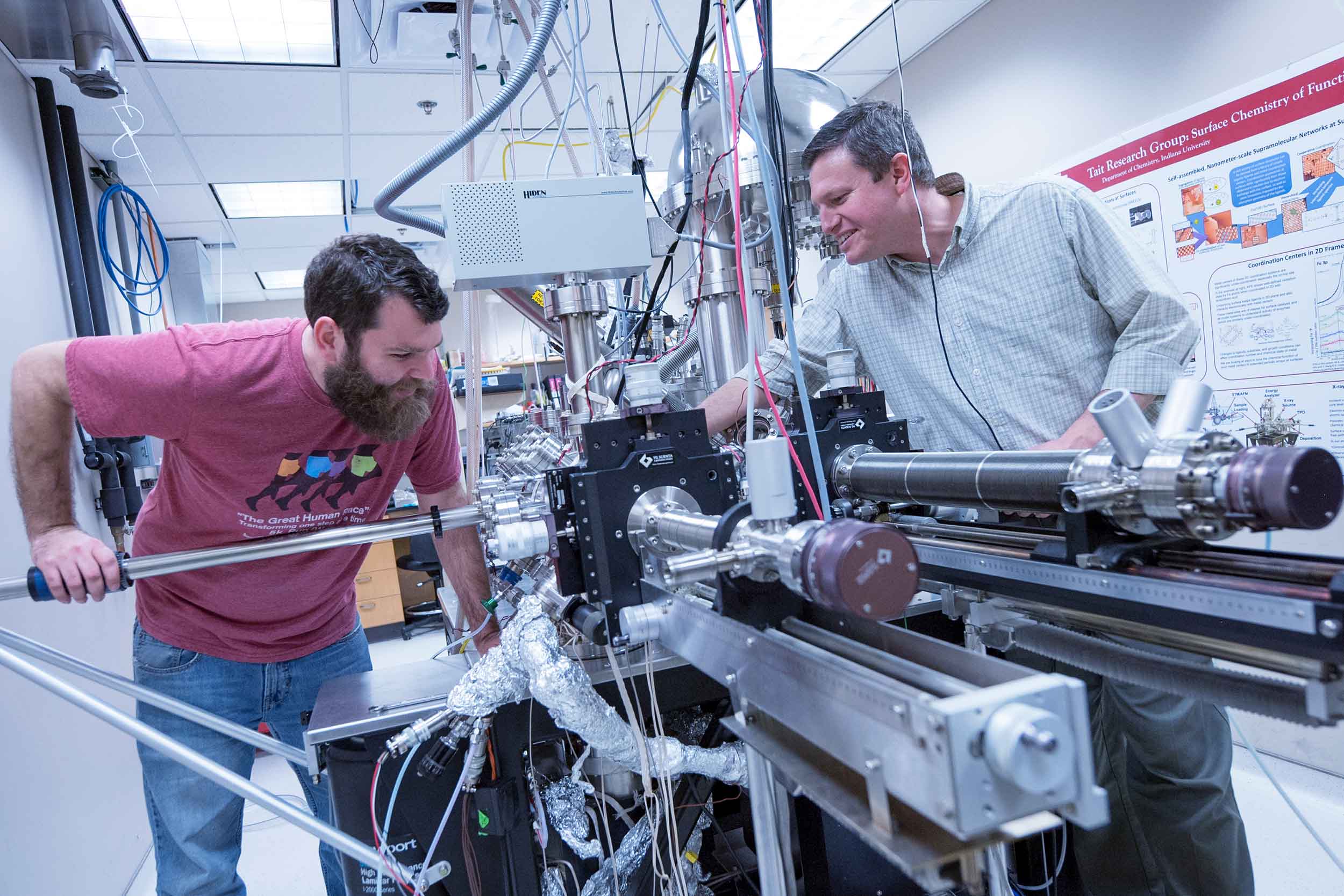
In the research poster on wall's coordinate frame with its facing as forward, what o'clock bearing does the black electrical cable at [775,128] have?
The black electrical cable is roughly at 11 o'clock from the research poster on wall.

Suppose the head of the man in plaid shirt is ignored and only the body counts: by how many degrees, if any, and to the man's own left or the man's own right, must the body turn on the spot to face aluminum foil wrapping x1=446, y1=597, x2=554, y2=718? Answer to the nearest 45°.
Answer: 0° — they already face it

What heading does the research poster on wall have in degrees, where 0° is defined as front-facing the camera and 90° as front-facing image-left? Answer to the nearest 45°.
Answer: approximately 45°

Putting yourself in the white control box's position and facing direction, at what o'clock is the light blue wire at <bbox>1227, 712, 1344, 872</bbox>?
The light blue wire is roughly at 9 o'clock from the white control box.

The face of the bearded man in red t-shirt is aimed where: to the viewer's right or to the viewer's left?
to the viewer's right

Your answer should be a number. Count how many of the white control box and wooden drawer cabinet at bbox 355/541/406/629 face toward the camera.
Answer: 2

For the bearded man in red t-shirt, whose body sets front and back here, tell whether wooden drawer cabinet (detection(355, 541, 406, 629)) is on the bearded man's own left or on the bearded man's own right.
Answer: on the bearded man's own left
